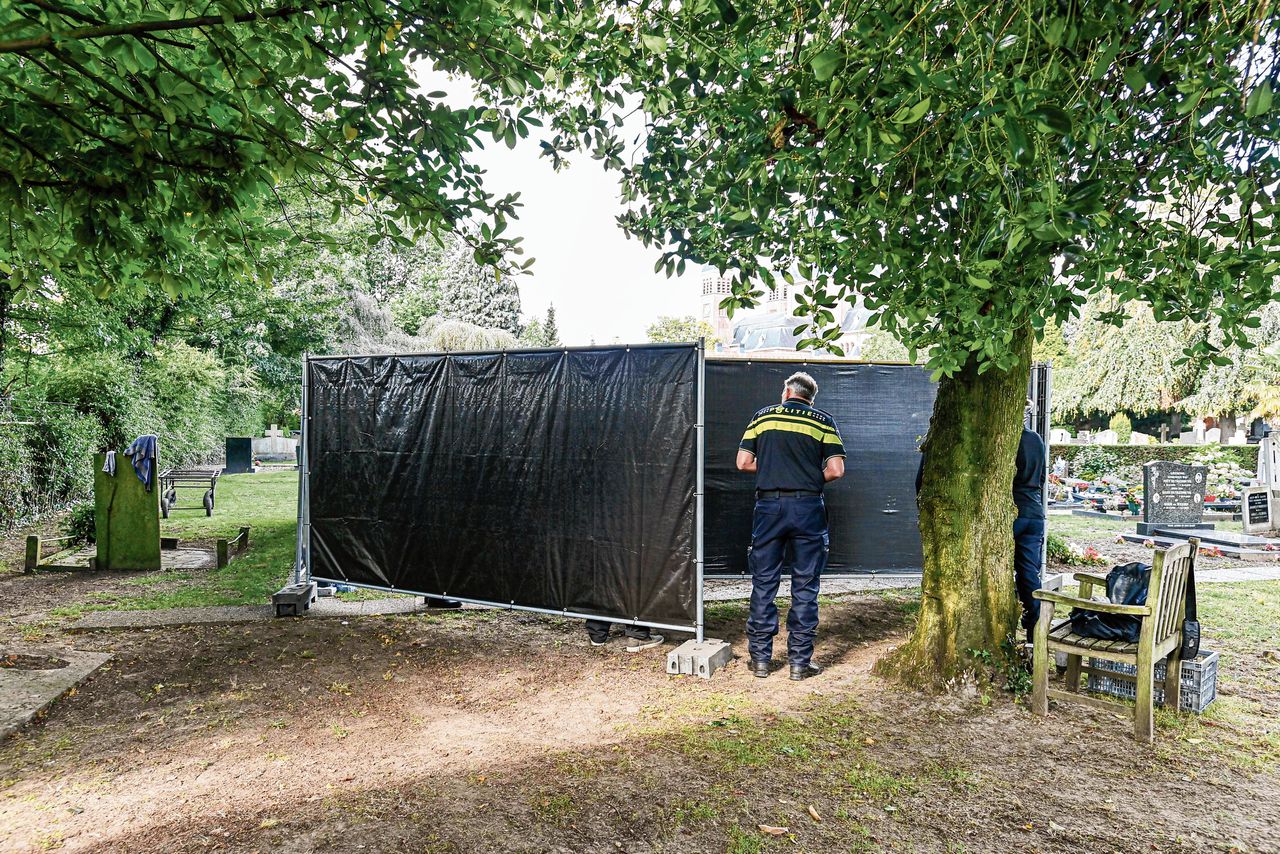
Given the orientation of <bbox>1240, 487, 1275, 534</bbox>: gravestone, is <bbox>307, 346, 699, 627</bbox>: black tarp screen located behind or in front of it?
in front

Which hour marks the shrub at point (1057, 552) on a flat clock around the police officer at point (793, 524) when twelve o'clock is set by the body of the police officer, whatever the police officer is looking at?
The shrub is roughly at 1 o'clock from the police officer.

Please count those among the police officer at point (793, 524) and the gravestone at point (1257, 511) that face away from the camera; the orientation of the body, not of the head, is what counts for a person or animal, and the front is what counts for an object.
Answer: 1

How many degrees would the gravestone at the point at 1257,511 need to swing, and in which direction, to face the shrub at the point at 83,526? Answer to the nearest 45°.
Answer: approximately 45° to its right

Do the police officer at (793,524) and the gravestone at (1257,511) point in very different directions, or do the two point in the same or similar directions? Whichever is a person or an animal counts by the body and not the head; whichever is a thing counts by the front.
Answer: very different directions

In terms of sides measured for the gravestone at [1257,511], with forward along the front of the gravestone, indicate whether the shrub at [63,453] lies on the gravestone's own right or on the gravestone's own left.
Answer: on the gravestone's own right

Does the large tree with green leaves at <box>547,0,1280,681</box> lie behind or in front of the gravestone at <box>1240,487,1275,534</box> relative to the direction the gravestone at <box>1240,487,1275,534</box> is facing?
in front

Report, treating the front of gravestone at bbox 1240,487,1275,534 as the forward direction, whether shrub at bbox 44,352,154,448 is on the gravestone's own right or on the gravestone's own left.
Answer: on the gravestone's own right

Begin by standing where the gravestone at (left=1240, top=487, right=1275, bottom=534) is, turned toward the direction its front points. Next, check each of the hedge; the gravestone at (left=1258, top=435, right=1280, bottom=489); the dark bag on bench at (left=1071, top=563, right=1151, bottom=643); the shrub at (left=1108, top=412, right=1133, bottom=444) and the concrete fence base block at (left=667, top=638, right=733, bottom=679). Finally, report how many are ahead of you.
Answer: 2

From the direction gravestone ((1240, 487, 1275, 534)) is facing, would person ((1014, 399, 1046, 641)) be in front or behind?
in front

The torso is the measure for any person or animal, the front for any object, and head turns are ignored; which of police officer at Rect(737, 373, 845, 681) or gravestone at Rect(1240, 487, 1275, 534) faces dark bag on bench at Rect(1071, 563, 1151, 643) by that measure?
the gravestone

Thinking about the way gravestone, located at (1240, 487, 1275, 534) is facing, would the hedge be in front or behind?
behind

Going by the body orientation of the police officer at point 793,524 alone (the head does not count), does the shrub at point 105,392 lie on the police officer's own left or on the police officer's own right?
on the police officer's own left

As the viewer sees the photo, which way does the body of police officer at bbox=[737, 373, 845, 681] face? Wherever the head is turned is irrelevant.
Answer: away from the camera
